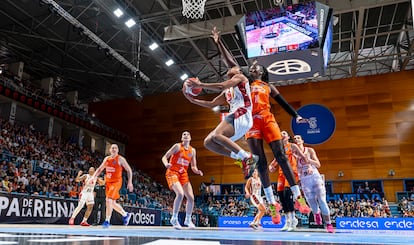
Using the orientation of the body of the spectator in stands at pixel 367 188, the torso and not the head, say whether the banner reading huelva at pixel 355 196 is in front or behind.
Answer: in front

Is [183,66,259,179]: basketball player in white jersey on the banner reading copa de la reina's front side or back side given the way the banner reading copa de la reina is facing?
on the front side

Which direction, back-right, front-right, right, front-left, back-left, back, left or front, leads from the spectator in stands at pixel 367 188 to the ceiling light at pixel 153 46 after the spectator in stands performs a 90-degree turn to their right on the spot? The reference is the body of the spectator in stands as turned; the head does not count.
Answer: front-left

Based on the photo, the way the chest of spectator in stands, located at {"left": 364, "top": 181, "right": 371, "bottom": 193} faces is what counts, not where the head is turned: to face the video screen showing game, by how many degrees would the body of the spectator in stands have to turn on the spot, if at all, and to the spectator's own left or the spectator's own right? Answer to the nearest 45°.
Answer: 0° — they already face it

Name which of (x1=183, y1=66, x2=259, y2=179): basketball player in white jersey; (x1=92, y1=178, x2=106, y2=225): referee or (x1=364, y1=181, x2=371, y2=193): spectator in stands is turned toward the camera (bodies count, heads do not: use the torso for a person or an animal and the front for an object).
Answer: the spectator in stands

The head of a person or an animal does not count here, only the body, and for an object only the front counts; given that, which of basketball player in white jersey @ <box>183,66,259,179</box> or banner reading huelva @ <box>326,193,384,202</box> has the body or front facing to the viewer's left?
the basketball player in white jersey

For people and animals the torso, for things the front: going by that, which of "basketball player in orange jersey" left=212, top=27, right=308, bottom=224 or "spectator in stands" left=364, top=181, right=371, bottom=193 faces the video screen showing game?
the spectator in stands

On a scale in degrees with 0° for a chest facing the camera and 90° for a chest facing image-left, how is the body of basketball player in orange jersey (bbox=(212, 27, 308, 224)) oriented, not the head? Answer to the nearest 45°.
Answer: approximately 45°

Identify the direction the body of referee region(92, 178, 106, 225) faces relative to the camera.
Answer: to the viewer's right

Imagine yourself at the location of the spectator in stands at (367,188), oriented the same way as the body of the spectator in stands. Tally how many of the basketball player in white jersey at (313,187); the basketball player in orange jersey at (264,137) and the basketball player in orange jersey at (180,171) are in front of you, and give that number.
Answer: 3

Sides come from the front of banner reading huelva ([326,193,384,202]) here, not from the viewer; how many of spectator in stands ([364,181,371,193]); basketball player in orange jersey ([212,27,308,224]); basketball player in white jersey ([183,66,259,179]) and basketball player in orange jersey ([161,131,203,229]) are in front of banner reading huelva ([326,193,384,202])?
3

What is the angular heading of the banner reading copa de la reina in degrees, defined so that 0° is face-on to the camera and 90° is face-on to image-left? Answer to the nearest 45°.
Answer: approximately 315°

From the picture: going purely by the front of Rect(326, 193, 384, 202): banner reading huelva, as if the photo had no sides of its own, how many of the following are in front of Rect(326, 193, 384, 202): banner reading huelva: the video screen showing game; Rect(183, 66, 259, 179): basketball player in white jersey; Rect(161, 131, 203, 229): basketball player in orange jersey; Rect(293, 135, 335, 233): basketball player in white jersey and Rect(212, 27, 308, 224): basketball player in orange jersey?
5
